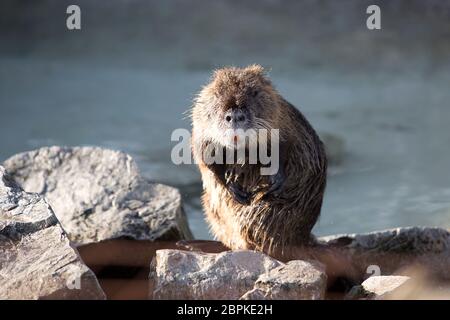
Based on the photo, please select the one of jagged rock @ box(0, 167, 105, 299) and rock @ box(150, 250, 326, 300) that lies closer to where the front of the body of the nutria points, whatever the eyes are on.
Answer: the rock

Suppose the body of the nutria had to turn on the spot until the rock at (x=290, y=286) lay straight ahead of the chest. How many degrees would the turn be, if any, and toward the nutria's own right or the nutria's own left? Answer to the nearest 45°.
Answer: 0° — it already faces it

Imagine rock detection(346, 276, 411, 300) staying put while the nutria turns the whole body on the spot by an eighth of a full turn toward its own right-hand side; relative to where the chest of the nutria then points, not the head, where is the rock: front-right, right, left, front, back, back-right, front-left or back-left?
left

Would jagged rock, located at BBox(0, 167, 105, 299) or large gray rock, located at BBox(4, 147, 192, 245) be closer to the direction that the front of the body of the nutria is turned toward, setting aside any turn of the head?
the jagged rock

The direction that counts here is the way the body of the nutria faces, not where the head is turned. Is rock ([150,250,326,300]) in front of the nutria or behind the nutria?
in front

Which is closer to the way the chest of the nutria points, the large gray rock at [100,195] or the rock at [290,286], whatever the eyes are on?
the rock

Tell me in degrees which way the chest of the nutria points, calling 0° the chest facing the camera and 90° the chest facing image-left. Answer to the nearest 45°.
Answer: approximately 0°

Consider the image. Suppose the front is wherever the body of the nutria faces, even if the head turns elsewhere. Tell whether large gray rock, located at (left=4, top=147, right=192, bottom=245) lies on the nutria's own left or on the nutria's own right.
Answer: on the nutria's own right

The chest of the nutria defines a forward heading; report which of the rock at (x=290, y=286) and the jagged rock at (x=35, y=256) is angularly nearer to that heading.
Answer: the rock

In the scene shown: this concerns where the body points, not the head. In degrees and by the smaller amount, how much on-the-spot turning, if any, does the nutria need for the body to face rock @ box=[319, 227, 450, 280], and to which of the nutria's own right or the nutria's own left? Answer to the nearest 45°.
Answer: approximately 135° to the nutria's own left

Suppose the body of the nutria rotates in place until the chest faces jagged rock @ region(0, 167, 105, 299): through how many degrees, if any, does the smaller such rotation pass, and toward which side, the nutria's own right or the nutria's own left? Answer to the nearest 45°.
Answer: approximately 45° to the nutria's own right
